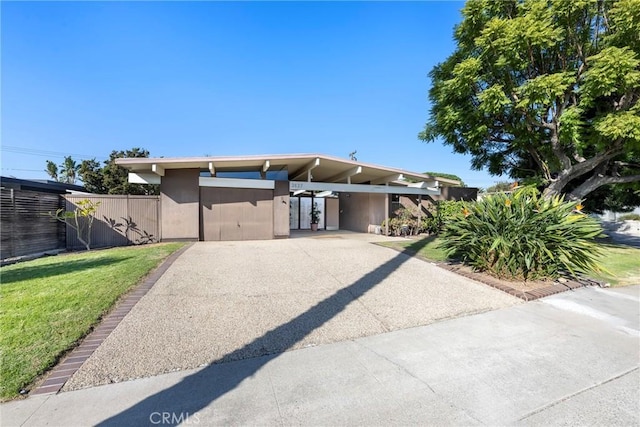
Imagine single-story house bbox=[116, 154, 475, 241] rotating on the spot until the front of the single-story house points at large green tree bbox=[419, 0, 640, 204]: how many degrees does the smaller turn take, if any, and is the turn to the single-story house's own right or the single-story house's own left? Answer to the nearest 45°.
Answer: approximately 90° to the single-story house's own left

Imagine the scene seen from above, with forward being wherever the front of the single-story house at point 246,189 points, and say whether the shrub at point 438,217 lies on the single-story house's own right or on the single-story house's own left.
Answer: on the single-story house's own left

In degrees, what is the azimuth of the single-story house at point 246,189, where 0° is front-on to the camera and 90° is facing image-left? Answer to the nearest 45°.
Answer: approximately 0°

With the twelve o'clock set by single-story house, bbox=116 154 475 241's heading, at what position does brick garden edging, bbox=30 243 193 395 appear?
The brick garden edging is roughly at 12 o'clock from the single-story house.

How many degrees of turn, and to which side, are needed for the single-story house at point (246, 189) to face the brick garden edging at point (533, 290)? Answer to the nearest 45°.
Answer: approximately 45° to its left

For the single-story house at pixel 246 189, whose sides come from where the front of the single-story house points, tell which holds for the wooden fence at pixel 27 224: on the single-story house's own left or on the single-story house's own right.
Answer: on the single-story house's own right

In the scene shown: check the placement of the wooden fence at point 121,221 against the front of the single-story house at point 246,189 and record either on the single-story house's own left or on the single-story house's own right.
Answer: on the single-story house's own right

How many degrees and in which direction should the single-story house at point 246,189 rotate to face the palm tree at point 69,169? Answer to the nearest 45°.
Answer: approximately 135° to its right

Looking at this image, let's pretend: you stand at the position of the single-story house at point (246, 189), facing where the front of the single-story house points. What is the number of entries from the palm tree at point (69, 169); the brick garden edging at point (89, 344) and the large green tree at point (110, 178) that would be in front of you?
1
